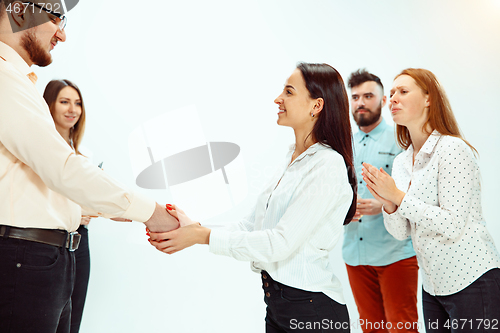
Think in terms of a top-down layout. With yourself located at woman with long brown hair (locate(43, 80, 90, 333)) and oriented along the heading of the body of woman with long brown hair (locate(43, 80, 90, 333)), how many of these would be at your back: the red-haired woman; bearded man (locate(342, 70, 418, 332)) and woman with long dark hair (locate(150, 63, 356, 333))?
0

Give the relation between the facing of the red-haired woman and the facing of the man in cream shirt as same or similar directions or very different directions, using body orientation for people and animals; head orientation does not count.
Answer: very different directions

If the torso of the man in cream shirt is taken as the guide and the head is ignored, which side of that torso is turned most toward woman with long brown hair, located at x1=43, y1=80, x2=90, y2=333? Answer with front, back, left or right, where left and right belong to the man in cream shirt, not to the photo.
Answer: left

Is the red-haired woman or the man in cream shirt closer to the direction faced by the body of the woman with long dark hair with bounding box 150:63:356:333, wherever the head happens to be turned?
the man in cream shirt

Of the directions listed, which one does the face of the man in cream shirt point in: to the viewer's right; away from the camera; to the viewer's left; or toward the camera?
to the viewer's right

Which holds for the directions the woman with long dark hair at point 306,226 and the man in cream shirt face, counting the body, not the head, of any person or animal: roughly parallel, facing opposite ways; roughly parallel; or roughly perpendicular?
roughly parallel, facing opposite ways

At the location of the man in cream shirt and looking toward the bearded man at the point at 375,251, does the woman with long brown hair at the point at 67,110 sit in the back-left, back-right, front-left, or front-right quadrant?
front-left

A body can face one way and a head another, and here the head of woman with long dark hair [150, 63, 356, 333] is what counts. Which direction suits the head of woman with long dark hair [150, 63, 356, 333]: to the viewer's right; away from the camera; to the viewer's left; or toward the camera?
to the viewer's left

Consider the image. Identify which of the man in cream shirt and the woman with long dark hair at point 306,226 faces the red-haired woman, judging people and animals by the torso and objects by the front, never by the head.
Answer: the man in cream shirt

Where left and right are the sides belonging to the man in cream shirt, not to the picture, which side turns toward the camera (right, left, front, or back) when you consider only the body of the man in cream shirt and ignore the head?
right

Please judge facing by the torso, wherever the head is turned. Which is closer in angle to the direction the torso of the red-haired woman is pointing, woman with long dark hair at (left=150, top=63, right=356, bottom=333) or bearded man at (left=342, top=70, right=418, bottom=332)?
the woman with long dark hair

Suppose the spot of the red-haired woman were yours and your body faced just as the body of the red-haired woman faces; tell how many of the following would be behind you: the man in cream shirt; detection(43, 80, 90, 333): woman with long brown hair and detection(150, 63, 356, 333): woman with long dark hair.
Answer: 0

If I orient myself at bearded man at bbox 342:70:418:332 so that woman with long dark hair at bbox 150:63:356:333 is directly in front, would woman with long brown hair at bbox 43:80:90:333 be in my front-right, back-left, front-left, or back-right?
front-right

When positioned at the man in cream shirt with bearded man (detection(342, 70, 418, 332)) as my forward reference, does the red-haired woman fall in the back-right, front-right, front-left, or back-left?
front-right

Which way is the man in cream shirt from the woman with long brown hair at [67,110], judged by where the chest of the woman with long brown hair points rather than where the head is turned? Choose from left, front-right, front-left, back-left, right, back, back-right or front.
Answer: front-right

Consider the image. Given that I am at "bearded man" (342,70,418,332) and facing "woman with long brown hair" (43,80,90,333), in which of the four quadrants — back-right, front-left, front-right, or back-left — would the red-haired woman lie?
back-left

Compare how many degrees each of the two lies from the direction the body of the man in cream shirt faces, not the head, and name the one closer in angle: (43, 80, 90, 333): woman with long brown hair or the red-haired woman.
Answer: the red-haired woman

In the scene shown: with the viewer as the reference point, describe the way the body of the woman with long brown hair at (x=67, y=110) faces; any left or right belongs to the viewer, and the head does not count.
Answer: facing the viewer and to the right of the viewer

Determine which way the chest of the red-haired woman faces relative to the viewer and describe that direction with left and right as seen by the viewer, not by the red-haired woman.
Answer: facing the viewer and to the left of the viewer

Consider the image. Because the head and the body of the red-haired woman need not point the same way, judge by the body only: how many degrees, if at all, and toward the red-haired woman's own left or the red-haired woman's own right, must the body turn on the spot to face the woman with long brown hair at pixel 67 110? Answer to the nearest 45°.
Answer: approximately 45° to the red-haired woman's own right

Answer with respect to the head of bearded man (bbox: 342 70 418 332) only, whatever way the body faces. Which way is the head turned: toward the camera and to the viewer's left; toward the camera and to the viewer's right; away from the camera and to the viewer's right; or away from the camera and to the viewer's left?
toward the camera and to the viewer's left
